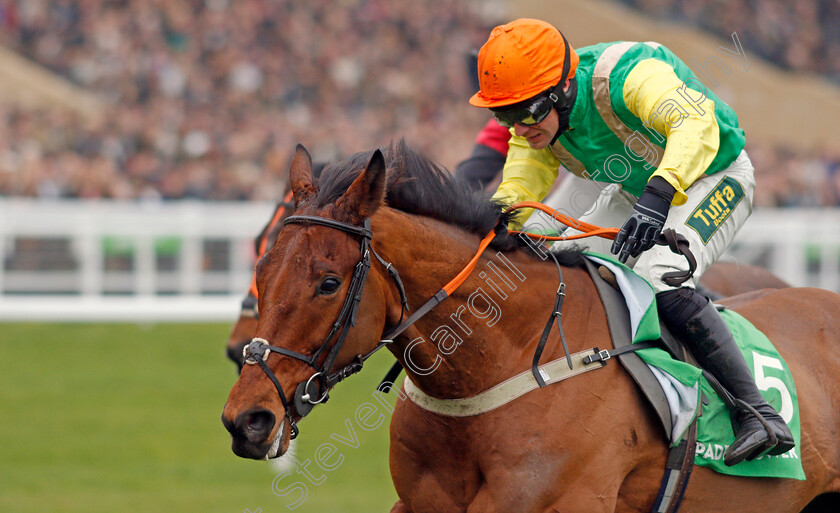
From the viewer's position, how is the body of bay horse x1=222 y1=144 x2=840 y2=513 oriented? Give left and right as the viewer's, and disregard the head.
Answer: facing the viewer and to the left of the viewer
